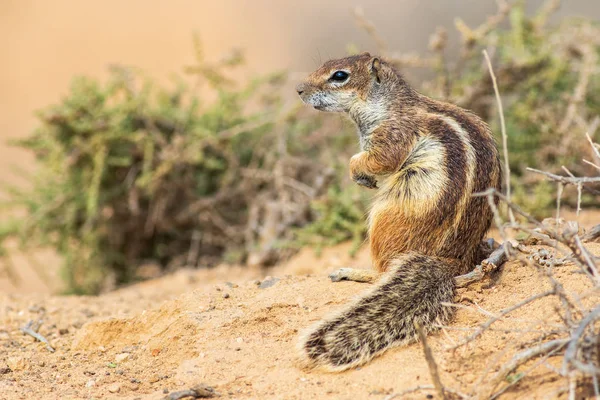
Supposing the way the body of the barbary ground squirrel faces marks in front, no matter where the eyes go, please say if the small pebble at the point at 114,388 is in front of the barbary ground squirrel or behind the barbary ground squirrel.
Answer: in front

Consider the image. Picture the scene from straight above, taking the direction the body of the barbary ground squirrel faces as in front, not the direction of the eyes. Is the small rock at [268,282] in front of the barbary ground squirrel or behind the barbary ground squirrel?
in front

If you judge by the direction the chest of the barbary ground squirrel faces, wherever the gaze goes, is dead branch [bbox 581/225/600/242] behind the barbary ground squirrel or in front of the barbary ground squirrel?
behind

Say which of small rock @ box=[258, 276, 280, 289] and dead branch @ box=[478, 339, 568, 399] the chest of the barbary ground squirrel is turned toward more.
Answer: the small rock

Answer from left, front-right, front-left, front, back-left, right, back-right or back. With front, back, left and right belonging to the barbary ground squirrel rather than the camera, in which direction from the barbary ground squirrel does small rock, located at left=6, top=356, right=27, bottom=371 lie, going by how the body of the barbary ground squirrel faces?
front

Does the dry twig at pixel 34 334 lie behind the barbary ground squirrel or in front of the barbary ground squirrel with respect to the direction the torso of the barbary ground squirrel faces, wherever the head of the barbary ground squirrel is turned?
in front

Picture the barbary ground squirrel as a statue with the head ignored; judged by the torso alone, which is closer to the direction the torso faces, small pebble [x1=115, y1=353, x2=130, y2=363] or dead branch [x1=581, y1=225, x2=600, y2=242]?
the small pebble

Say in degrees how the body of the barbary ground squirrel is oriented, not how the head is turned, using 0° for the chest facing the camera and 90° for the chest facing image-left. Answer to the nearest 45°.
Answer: approximately 90°

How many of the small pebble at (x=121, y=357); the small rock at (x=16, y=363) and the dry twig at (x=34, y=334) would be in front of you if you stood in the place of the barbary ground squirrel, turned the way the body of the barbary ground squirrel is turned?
3

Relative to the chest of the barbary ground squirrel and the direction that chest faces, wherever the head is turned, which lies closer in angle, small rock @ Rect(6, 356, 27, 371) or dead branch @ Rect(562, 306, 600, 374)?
the small rock

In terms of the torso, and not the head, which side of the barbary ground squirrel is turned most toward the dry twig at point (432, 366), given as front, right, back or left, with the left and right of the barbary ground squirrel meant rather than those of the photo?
left

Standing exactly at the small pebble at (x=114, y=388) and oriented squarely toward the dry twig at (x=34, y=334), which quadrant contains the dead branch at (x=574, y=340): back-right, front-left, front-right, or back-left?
back-right
